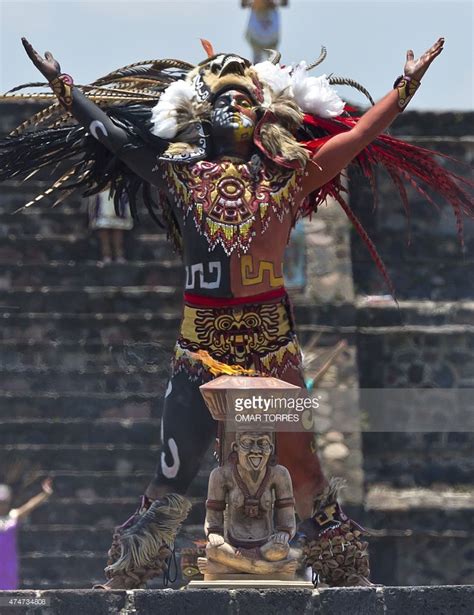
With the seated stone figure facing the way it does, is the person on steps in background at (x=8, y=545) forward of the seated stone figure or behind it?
behind

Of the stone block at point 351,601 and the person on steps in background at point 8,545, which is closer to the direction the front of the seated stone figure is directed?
the stone block
